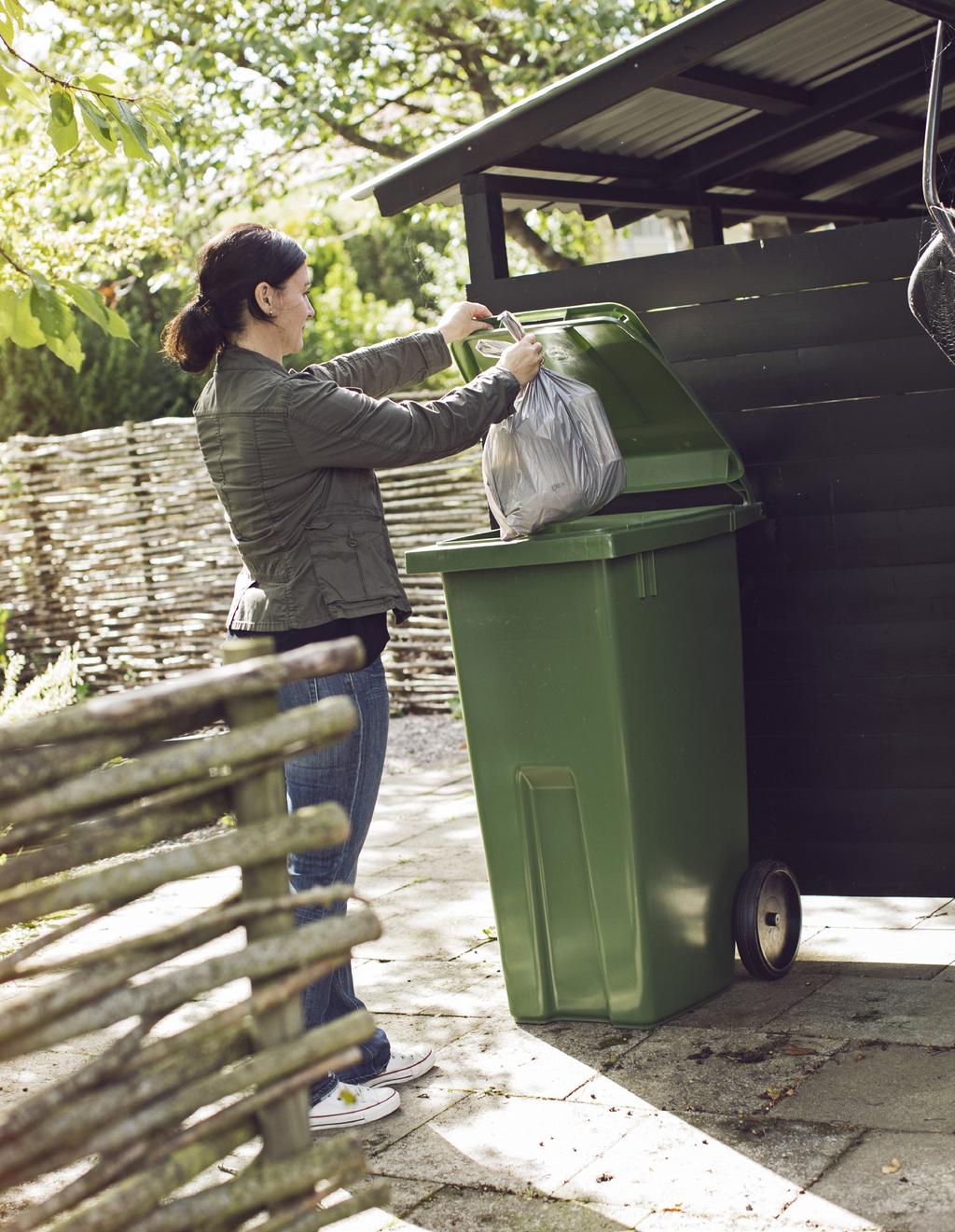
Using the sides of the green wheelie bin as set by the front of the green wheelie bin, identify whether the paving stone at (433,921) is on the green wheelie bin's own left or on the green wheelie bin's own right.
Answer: on the green wheelie bin's own right

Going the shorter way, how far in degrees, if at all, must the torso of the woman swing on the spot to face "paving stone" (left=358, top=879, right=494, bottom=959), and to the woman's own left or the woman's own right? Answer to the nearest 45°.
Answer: approximately 90° to the woman's own left

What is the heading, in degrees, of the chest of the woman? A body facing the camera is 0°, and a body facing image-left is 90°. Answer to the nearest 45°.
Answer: approximately 270°

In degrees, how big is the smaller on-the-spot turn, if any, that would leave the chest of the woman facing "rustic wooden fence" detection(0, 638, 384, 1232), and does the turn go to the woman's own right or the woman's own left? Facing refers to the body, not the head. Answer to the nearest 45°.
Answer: approximately 90° to the woman's own right

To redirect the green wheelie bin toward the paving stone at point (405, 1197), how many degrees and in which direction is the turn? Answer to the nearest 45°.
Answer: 0° — it already faces it

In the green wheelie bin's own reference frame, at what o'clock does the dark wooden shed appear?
The dark wooden shed is roughly at 6 o'clock from the green wheelie bin.

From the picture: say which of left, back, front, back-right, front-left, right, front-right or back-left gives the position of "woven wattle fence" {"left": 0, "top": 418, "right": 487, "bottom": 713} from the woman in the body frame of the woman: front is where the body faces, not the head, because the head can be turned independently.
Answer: left

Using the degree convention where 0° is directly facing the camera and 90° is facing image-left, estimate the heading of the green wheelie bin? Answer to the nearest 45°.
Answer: approximately 45°

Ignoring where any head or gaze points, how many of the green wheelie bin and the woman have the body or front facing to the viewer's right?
1

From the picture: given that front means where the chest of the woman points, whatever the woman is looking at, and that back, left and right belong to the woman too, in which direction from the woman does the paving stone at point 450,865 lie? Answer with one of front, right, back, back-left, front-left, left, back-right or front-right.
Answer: left

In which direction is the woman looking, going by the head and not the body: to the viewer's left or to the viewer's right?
to the viewer's right
